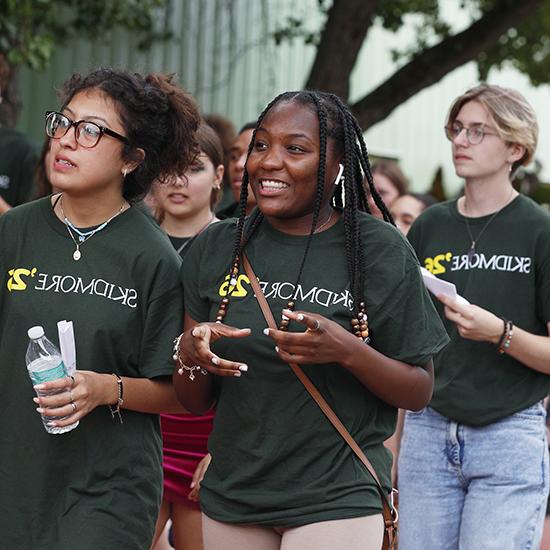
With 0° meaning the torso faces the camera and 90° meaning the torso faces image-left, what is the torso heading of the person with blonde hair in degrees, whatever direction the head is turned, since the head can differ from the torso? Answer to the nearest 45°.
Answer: approximately 45°

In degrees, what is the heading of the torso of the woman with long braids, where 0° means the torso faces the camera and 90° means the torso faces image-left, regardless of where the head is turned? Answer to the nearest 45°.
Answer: approximately 45°

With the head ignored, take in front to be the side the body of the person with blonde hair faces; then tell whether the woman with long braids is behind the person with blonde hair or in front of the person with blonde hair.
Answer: in front

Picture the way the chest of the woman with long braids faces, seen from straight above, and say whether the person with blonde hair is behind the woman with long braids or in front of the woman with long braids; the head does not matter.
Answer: behind
